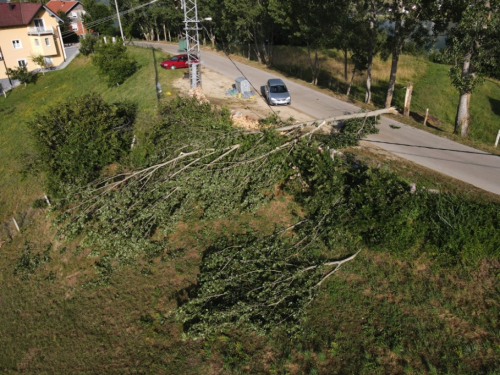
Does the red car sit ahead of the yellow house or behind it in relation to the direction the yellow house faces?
ahead

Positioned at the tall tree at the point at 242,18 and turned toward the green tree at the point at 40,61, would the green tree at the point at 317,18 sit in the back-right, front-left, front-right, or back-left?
back-left

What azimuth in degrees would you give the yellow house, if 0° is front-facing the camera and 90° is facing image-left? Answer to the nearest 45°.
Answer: approximately 315°

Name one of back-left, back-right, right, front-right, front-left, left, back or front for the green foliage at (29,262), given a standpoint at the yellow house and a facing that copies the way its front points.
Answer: front-right

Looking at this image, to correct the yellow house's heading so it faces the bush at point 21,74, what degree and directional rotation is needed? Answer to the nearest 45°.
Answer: approximately 45° to its right

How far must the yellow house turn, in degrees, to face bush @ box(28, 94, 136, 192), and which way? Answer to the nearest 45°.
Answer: approximately 45° to its right
